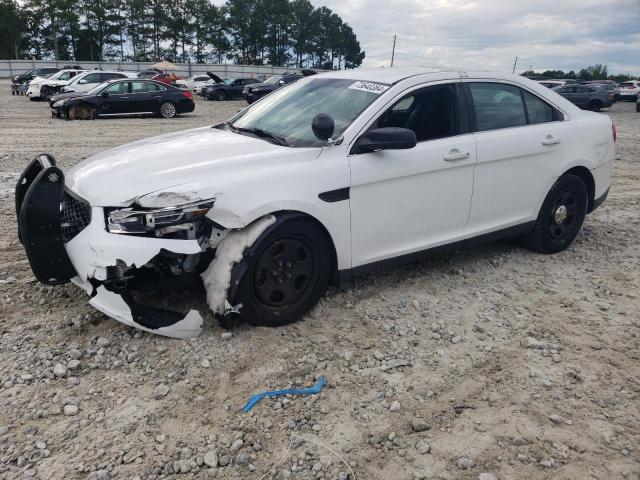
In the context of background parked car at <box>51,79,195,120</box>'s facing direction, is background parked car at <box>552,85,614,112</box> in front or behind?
behind

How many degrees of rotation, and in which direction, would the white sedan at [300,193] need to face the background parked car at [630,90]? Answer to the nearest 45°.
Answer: approximately 180°

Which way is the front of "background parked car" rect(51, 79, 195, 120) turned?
to the viewer's left

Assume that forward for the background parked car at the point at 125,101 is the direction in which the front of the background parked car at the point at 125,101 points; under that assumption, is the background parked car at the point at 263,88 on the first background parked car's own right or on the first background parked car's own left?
on the first background parked car's own right

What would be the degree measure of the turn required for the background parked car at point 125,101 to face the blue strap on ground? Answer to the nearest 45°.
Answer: approximately 90° to its left

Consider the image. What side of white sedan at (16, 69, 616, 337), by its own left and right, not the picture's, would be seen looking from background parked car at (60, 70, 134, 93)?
right

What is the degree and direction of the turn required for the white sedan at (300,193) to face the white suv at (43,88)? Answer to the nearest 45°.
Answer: approximately 90° to its right

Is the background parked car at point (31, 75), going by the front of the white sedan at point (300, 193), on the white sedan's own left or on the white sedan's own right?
on the white sedan's own right

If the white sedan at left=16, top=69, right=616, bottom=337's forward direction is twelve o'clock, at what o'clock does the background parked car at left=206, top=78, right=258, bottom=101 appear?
The background parked car is roughly at 4 o'clock from the white sedan.

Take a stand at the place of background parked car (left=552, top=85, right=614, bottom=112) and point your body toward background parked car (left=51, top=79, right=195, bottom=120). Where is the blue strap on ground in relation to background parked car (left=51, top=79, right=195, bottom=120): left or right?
left

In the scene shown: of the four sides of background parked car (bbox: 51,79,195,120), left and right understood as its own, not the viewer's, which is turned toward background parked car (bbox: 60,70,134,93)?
right
